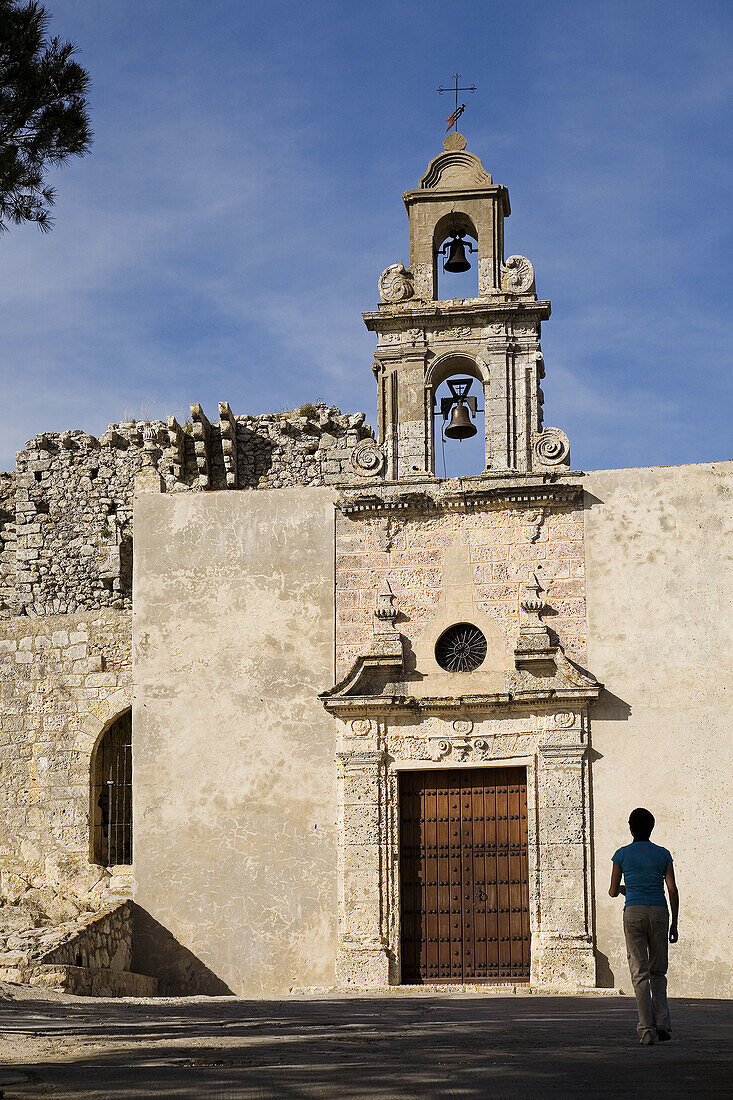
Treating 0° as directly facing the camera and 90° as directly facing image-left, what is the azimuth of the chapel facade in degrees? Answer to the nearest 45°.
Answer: approximately 0°

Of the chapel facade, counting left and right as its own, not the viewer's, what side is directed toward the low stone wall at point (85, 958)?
right
